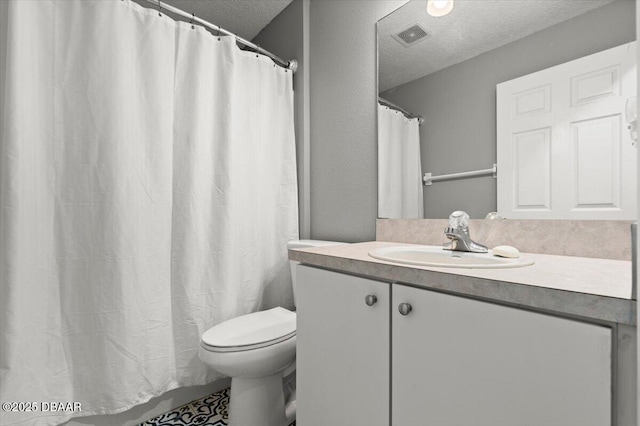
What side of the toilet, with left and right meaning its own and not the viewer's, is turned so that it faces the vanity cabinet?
left

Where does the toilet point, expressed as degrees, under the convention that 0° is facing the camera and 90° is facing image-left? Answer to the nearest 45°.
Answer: approximately 45°
